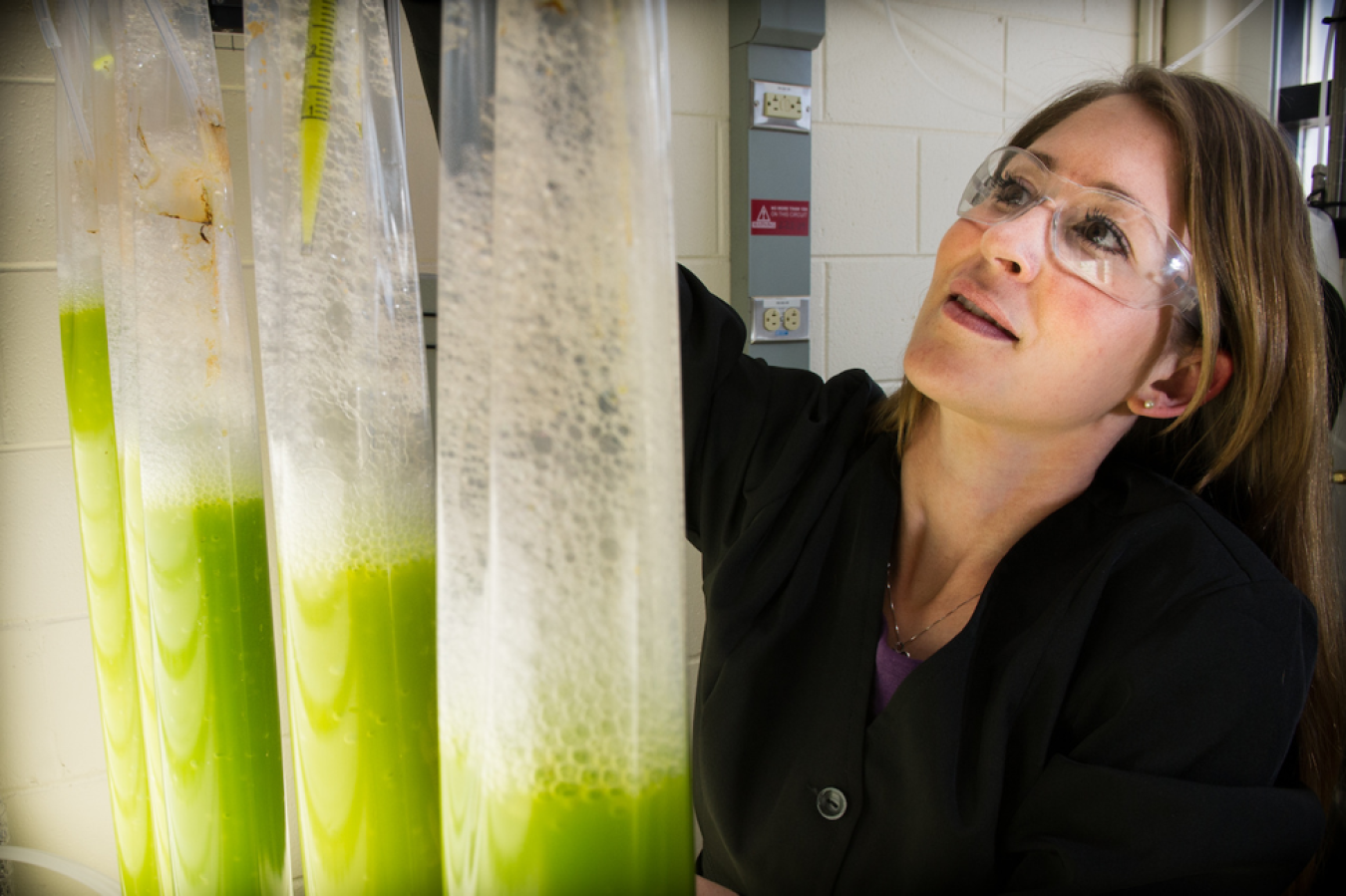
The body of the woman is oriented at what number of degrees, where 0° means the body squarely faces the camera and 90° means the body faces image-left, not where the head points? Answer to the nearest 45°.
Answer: approximately 45°

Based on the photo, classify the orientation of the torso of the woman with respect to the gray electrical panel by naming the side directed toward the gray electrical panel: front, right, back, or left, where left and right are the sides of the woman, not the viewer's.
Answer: right

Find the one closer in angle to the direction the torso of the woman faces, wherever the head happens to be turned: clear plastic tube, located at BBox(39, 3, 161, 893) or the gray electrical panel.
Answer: the clear plastic tube

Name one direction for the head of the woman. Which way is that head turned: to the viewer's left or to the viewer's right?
to the viewer's left

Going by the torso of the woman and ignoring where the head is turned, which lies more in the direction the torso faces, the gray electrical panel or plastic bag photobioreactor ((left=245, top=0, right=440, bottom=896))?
the plastic bag photobioreactor
